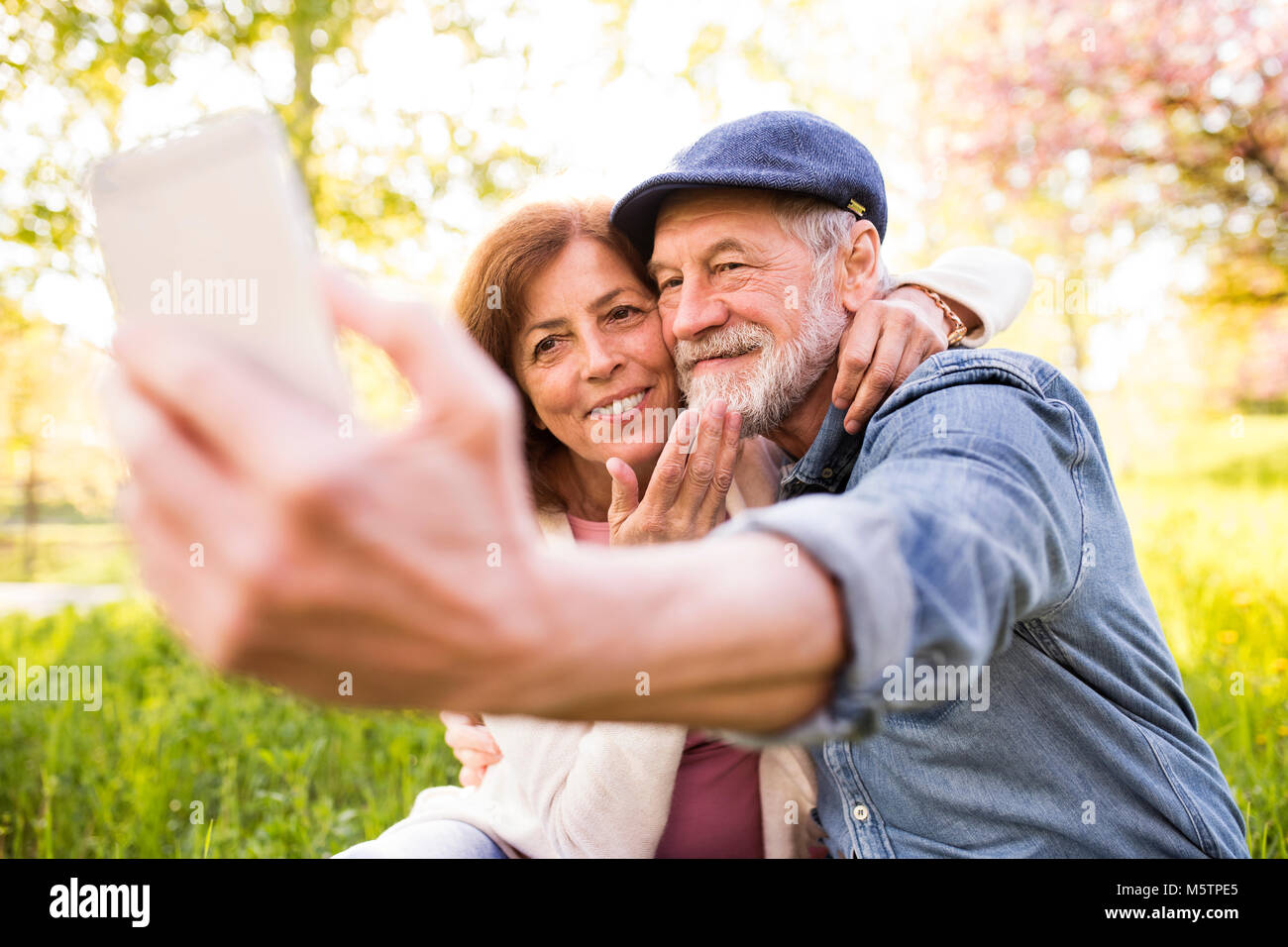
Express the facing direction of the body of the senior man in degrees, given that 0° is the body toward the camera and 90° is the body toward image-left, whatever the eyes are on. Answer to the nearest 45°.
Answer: approximately 45°

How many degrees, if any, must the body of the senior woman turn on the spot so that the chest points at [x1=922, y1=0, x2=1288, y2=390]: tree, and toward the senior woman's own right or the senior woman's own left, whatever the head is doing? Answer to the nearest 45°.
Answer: approximately 135° to the senior woman's own left

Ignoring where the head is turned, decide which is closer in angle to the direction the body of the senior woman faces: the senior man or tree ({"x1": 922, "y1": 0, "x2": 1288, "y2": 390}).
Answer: the senior man
